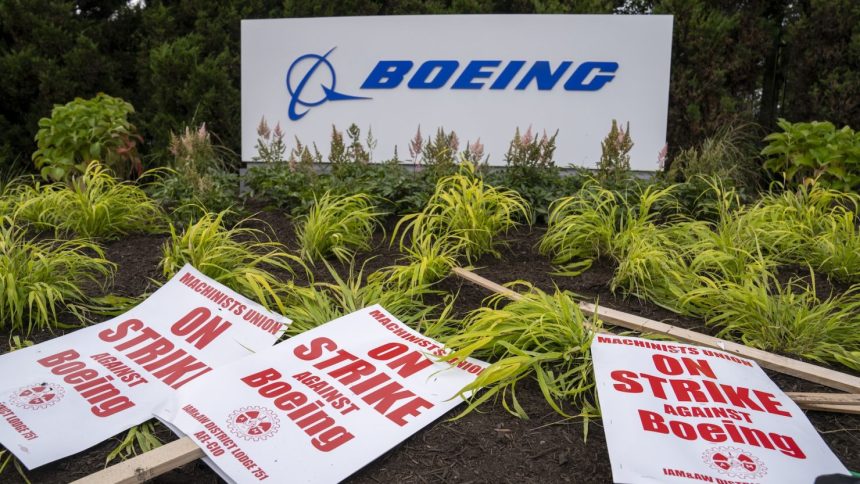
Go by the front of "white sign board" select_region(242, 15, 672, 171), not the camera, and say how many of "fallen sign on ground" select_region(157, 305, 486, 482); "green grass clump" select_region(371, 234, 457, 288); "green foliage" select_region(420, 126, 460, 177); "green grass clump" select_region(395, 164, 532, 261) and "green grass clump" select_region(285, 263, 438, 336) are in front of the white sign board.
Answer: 5

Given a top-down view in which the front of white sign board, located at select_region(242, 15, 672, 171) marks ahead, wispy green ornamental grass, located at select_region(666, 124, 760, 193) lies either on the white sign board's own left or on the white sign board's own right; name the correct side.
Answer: on the white sign board's own left

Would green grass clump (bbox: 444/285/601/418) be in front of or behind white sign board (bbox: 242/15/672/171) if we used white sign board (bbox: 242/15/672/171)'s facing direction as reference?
in front

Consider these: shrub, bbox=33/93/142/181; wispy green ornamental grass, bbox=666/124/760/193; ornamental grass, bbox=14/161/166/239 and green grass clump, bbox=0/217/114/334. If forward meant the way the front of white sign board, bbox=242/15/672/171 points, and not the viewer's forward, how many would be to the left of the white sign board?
1

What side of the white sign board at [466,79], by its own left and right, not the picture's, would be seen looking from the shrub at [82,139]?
right

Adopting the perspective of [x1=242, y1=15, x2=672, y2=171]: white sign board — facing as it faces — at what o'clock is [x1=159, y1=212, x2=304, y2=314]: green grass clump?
The green grass clump is roughly at 1 o'clock from the white sign board.

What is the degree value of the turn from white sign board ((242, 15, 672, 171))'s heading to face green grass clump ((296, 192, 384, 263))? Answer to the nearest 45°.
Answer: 0° — it already faces it

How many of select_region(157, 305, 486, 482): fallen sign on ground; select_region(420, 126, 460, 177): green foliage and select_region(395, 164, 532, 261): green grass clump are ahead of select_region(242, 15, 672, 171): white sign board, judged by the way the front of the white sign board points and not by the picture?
3

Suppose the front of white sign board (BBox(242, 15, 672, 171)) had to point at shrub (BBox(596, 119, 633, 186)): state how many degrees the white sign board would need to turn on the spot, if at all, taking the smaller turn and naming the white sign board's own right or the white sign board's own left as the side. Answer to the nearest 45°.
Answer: approximately 45° to the white sign board's own left

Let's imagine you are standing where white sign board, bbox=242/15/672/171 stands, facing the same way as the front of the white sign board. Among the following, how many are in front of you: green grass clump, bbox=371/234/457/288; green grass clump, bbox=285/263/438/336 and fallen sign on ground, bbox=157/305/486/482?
3

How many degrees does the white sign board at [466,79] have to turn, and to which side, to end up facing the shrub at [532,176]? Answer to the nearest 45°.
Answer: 0° — it already faces it

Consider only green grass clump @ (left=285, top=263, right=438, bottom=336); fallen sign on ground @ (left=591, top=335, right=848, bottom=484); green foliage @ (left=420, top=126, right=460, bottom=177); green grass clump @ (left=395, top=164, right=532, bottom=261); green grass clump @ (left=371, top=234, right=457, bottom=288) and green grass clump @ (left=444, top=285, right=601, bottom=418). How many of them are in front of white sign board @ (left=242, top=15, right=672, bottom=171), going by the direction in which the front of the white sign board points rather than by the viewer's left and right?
6

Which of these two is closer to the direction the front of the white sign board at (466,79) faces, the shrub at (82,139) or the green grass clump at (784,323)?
the green grass clump

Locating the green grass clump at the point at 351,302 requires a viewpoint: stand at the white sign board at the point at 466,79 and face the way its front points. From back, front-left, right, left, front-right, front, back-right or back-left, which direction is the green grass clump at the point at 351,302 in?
front

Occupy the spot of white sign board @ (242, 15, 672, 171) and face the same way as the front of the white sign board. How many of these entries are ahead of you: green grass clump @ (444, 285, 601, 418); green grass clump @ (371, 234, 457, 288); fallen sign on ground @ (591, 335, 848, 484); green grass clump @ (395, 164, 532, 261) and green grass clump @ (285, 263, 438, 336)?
5

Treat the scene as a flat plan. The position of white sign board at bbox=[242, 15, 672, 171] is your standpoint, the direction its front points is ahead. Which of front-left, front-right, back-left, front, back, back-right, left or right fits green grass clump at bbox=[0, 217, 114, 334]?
front-right

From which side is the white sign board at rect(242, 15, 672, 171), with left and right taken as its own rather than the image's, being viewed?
front

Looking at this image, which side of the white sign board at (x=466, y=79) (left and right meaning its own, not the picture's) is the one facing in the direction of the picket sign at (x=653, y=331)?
front

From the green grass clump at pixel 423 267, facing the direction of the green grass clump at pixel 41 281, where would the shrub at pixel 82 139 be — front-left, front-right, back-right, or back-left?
front-right

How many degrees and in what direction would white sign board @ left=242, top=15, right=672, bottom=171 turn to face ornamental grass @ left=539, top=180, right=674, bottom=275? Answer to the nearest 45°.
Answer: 0° — it already faces it

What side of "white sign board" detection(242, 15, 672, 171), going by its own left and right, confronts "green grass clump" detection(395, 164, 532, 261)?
front
